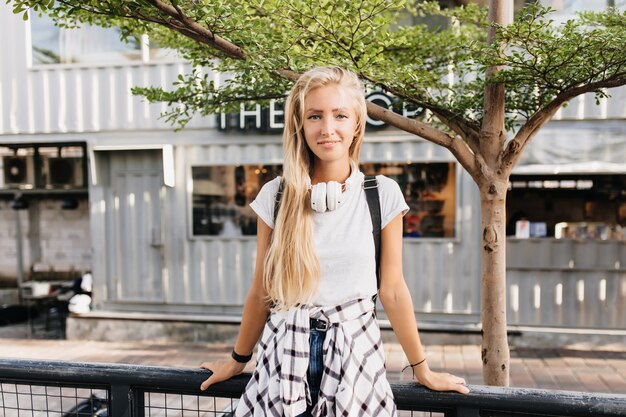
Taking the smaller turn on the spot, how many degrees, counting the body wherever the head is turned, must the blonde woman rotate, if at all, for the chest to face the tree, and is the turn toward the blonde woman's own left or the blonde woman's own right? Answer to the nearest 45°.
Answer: approximately 135° to the blonde woman's own left

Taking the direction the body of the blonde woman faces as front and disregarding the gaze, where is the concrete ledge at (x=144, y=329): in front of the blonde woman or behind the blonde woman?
behind

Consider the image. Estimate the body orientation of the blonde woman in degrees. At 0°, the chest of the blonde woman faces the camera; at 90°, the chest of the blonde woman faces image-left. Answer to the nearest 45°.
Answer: approximately 0°
